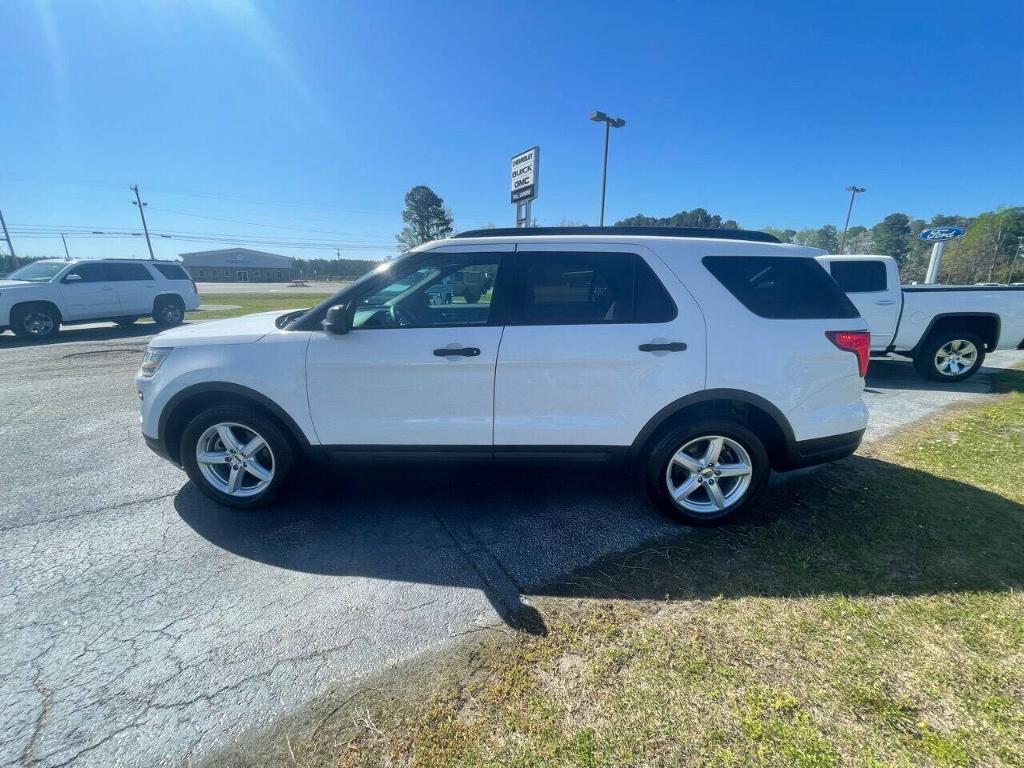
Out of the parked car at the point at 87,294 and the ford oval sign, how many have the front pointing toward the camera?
1

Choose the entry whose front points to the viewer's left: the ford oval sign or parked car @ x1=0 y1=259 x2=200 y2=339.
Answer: the parked car

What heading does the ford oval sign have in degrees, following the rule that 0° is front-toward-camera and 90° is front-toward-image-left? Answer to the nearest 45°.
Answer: approximately 0°

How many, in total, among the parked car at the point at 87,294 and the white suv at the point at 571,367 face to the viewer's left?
2

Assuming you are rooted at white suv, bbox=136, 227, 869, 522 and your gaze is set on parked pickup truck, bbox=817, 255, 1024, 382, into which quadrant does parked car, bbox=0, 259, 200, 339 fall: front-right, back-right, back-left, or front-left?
back-left

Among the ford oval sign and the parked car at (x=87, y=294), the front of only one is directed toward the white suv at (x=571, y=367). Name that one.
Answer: the ford oval sign

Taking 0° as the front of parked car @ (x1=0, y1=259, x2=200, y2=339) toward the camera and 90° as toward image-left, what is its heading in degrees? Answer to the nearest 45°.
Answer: approximately 90°

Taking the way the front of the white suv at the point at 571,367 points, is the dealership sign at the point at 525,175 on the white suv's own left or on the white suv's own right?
on the white suv's own right

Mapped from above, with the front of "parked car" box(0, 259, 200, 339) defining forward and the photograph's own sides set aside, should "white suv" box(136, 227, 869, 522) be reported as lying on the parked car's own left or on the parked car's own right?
on the parked car's own left

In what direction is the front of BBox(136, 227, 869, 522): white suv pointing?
to the viewer's left

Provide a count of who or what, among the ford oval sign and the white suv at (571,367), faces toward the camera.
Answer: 1
